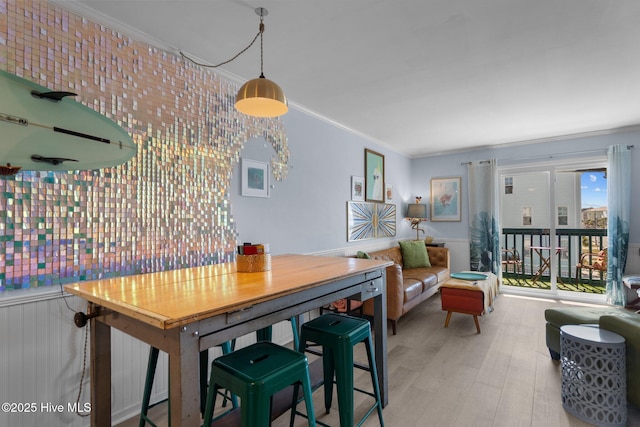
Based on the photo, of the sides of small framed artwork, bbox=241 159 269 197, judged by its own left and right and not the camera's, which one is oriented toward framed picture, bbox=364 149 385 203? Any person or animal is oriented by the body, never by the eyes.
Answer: left

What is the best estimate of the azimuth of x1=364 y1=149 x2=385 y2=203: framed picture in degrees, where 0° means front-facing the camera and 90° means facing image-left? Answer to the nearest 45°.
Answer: approximately 315°

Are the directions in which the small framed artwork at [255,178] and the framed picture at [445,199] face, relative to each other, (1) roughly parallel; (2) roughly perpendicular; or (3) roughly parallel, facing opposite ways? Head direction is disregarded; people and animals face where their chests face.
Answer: roughly perpendicular

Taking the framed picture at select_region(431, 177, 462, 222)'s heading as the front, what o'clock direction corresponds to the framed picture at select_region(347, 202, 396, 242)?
the framed picture at select_region(347, 202, 396, 242) is roughly at 1 o'clock from the framed picture at select_region(431, 177, 462, 222).

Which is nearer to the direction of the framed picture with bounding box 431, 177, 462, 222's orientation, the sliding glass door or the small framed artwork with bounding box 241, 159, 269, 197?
the small framed artwork

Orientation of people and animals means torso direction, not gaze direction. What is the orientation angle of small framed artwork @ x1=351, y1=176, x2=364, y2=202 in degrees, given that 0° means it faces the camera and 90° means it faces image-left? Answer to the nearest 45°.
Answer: approximately 315°

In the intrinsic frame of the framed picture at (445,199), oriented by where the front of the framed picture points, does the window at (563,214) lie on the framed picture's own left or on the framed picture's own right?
on the framed picture's own left

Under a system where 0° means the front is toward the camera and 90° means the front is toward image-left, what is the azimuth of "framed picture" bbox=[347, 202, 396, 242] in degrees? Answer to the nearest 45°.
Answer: approximately 315°

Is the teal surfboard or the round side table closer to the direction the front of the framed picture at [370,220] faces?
the round side table
